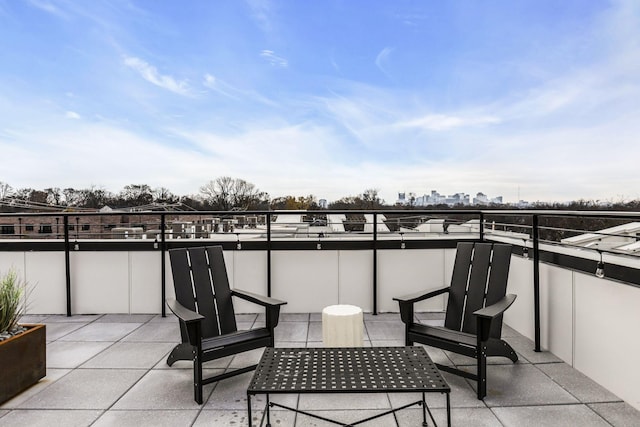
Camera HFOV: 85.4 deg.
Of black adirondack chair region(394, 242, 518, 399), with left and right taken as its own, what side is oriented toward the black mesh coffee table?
front

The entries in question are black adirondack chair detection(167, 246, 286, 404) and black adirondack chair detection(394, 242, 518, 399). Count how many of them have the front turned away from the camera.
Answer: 0

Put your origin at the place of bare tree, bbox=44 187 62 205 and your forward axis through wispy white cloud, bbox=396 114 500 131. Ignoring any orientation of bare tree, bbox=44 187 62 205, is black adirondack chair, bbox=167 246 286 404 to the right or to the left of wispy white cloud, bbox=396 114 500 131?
right

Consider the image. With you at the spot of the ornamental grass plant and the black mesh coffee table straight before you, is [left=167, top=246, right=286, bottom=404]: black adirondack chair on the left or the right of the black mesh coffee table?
left

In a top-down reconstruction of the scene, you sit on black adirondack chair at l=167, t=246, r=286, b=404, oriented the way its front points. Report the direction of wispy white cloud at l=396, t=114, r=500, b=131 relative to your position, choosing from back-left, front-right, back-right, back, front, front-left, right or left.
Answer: left

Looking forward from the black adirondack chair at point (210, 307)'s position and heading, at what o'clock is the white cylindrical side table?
The white cylindrical side table is roughly at 11 o'clock from the black adirondack chair.

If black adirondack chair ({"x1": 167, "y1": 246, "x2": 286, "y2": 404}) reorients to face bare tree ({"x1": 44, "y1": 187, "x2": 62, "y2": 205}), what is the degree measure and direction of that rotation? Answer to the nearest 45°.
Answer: approximately 180°

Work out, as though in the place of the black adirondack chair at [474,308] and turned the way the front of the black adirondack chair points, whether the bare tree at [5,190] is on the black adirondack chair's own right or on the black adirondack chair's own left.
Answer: on the black adirondack chair's own right

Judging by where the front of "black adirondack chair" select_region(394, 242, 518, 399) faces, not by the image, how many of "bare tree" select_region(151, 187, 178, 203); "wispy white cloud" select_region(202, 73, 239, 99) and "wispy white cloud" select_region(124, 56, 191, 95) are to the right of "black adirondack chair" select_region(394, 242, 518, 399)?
3

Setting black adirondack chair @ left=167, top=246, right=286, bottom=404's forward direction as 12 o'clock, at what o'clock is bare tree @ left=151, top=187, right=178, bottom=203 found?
The bare tree is roughly at 7 o'clock from the black adirondack chair.

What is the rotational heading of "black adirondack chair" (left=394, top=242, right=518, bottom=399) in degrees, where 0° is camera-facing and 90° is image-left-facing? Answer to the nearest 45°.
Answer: approximately 45°

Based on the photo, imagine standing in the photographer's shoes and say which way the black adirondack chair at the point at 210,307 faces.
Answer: facing the viewer and to the right of the viewer

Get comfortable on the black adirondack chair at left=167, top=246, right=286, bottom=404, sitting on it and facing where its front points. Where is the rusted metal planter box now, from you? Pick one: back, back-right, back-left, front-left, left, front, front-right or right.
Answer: back-right

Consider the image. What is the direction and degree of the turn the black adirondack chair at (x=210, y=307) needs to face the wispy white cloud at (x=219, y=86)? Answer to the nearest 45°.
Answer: approximately 135° to its left
